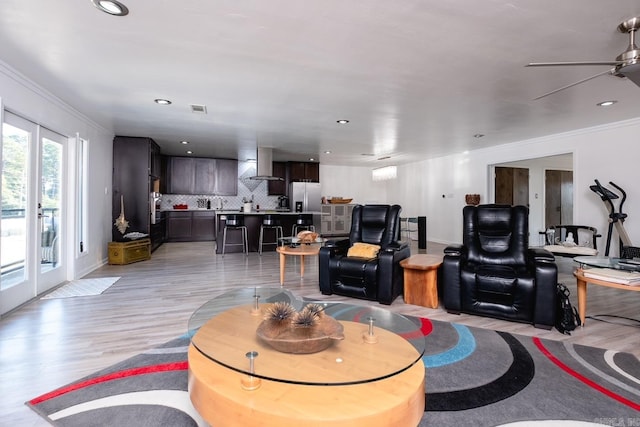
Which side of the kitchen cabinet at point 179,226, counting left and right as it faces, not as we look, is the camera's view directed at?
front

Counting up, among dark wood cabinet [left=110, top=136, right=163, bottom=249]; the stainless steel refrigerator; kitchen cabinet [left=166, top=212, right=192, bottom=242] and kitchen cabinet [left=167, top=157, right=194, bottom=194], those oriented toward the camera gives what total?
3

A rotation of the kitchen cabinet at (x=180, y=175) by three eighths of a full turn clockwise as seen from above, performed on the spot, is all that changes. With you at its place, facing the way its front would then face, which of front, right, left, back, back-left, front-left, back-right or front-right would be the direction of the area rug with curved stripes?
back-left

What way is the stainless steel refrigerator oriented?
toward the camera

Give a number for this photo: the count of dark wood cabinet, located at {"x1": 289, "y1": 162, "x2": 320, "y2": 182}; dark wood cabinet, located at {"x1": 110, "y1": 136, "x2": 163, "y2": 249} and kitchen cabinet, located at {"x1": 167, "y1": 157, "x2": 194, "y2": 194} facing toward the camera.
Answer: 2

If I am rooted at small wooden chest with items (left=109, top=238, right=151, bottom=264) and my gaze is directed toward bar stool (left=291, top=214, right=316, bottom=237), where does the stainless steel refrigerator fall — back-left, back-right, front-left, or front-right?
front-left

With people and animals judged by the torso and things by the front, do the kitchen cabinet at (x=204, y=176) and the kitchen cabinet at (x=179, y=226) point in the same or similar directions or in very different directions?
same or similar directions

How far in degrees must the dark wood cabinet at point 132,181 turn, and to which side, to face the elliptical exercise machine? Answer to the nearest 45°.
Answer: approximately 45° to its right

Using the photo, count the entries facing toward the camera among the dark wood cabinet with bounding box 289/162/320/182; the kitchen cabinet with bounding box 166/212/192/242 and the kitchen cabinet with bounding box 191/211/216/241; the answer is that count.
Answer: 3

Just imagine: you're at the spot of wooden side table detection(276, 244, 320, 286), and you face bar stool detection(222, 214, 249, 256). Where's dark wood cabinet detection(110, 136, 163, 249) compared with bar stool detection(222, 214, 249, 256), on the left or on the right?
left

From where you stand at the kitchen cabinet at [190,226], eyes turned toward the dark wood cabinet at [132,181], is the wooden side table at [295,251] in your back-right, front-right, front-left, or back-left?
front-left

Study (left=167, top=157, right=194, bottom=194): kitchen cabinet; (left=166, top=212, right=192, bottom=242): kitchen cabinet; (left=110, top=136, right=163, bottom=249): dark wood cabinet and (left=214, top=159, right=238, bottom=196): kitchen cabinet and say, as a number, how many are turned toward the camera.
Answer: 3

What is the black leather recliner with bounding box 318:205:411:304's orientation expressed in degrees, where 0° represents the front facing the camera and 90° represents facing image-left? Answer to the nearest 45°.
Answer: approximately 45°

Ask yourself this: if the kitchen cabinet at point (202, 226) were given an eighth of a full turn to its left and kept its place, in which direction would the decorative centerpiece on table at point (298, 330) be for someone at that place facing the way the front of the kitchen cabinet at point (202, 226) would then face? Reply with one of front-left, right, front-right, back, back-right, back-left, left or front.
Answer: front-right

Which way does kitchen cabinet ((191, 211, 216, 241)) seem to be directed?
toward the camera

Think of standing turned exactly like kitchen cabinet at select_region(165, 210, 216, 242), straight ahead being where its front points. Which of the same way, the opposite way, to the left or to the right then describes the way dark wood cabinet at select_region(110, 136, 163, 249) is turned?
to the left
